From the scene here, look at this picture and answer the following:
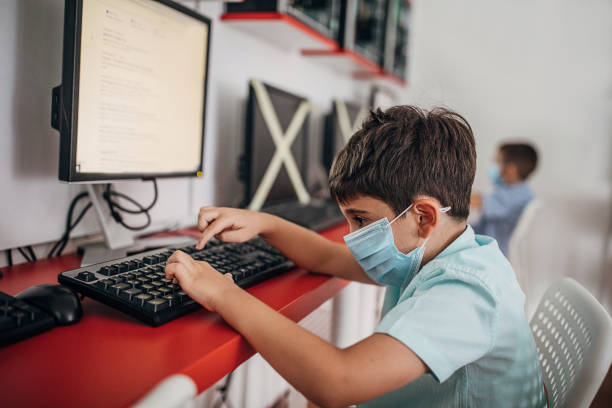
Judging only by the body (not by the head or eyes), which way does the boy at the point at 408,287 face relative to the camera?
to the viewer's left

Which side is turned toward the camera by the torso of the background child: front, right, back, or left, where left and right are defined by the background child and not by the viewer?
left

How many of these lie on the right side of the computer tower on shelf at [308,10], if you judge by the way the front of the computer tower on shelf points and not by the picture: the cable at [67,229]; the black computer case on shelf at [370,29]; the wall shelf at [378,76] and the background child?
1

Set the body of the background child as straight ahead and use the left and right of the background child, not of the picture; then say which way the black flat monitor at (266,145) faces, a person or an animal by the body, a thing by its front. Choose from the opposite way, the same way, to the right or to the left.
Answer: the opposite way

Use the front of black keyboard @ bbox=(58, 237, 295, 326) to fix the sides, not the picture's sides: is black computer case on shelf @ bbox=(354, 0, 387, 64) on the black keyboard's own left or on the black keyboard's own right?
on the black keyboard's own left

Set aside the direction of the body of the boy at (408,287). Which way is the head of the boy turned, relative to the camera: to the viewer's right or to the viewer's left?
to the viewer's left

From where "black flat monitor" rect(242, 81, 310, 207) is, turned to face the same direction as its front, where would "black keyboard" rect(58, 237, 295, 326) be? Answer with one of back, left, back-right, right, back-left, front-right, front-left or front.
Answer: front-right

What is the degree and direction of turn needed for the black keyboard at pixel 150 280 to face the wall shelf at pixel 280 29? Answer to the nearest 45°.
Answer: approximately 135° to its left

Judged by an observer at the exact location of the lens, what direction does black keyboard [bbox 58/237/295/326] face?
facing the viewer and to the right of the viewer

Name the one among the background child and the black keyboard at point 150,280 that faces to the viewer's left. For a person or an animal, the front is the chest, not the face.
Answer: the background child
